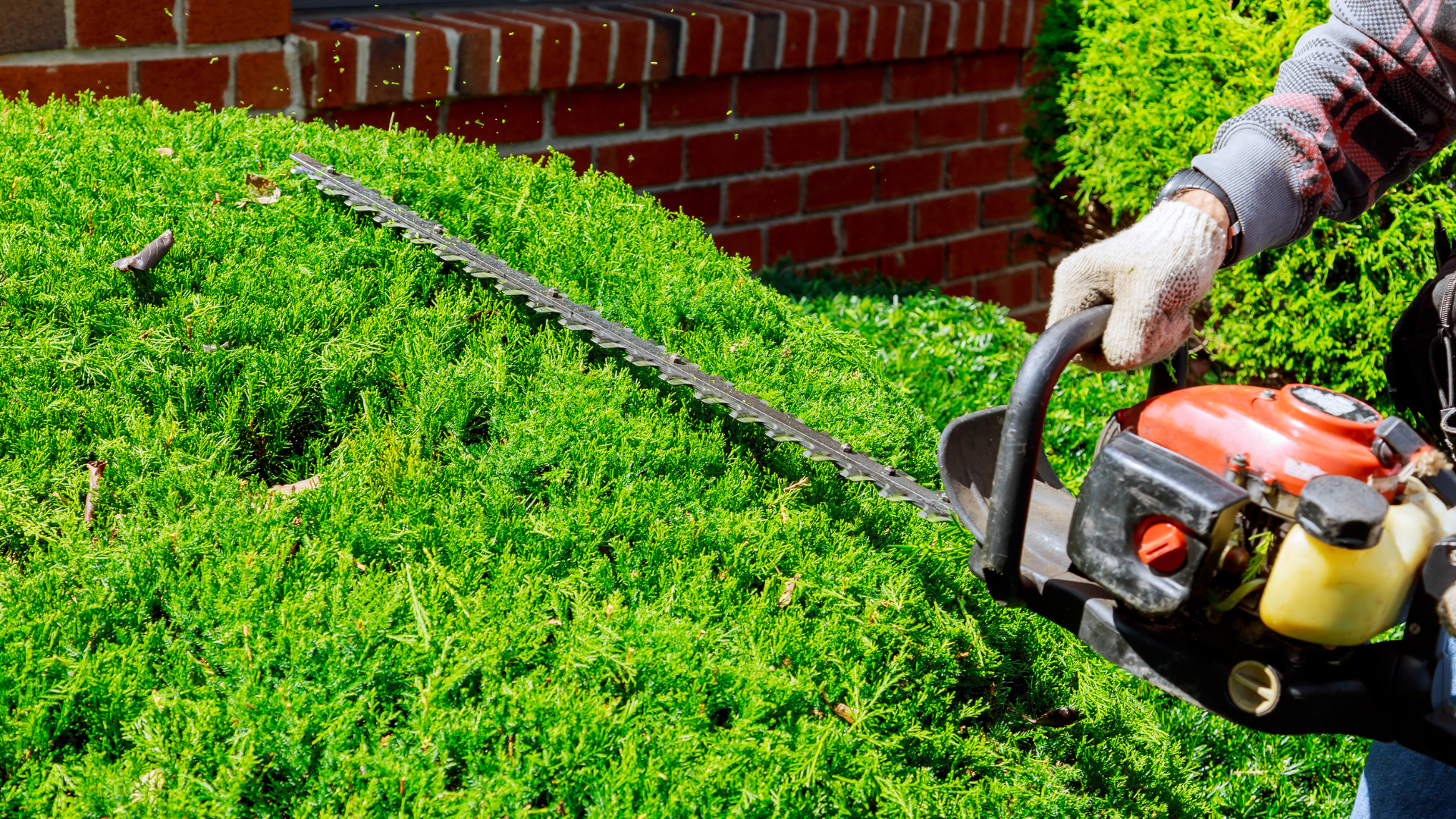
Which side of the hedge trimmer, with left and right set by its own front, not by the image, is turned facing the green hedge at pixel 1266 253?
right

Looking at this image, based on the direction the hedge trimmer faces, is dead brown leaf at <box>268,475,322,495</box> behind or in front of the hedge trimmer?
in front

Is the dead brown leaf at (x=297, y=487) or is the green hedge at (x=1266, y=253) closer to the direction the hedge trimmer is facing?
the dead brown leaf

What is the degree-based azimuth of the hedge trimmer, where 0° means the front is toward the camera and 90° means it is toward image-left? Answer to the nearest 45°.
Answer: approximately 90°
